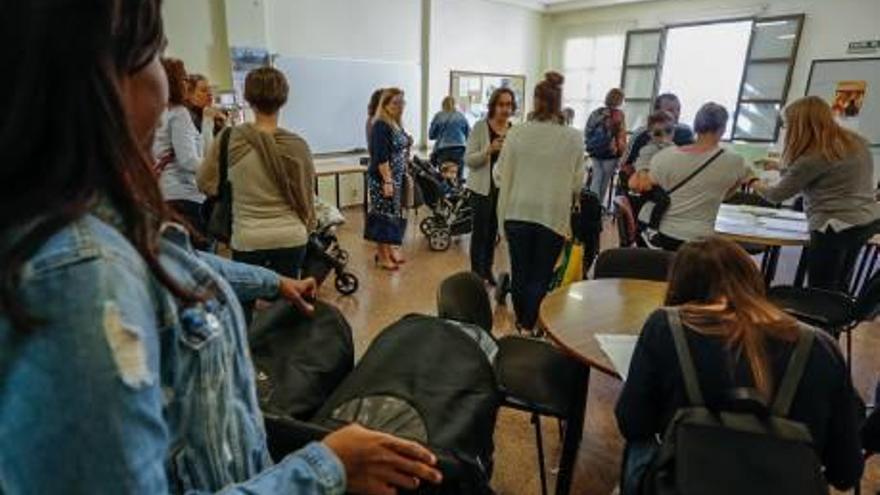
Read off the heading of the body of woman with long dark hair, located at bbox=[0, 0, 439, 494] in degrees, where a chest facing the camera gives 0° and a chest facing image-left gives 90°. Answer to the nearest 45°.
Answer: approximately 270°

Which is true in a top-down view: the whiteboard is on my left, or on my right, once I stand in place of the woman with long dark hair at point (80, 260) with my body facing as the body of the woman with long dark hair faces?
on my left

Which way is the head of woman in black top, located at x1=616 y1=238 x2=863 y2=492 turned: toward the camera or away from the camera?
away from the camera

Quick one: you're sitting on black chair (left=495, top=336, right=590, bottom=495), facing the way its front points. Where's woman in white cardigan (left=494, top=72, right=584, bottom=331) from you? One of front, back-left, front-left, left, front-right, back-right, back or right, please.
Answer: front-left

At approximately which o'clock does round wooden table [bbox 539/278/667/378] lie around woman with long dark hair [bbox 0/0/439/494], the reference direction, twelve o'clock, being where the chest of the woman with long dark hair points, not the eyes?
The round wooden table is roughly at 11 o'clock from the woman with long dark hair.

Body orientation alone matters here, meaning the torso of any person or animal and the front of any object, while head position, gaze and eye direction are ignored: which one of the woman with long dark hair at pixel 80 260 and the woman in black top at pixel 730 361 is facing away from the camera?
the woman in black top

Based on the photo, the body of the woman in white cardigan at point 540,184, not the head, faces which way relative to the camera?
away from the camera

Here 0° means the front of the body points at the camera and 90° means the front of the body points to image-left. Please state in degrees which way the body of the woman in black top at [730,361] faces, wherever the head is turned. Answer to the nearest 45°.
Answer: approximately 180°

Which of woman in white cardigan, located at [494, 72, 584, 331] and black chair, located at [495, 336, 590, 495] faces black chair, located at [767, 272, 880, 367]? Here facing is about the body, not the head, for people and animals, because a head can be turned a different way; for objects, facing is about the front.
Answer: black chair, located at [495, 336, 590, 495]

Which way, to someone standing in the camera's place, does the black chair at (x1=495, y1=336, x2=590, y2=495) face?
facing away from the viewer and to the right of the viewer

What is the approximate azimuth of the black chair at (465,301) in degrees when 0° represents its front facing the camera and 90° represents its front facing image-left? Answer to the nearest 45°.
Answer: approximately 225°
